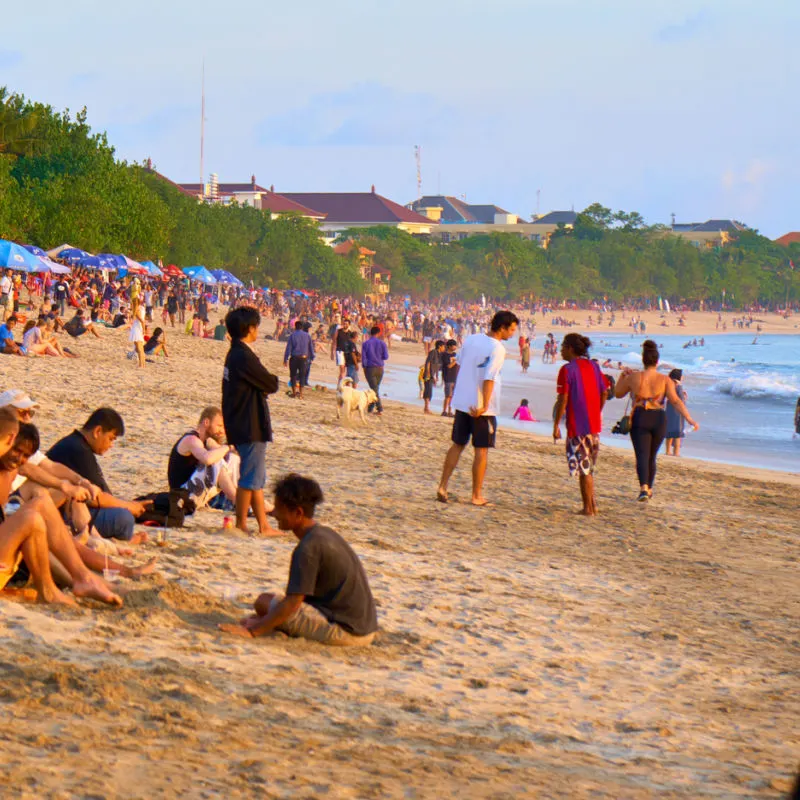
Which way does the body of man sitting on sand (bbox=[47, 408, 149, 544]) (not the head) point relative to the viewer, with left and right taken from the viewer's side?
facing to the right of the viewer

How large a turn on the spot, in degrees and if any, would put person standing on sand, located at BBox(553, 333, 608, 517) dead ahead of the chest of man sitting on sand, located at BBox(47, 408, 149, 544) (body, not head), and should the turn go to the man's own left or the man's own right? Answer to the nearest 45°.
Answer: approximately 45° to the man's own left

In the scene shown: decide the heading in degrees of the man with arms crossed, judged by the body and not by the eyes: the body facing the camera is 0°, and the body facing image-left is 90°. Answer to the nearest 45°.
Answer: approximately 270°

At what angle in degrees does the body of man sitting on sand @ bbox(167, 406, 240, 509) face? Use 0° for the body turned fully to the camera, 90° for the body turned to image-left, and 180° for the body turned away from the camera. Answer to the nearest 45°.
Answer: approximately 270°

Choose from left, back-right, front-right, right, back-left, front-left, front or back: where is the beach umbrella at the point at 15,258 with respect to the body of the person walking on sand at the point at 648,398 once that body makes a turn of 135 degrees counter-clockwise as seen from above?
right

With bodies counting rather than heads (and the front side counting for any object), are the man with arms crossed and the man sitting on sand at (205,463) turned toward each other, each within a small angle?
no

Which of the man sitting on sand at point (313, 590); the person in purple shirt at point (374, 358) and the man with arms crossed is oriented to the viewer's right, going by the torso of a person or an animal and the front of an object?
the man with arms crossed
